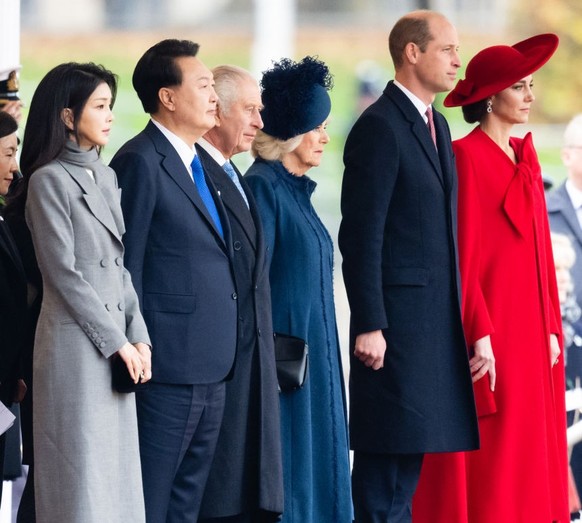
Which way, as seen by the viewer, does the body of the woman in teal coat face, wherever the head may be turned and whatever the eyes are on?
to the viewer's right

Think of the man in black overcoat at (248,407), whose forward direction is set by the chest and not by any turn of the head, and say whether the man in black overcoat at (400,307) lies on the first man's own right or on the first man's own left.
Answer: on the first man's own left

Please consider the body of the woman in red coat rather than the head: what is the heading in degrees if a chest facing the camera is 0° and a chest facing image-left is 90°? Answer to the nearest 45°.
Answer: approximately 315°

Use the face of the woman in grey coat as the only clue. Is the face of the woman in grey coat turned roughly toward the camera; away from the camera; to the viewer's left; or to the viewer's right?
to the viewer's right

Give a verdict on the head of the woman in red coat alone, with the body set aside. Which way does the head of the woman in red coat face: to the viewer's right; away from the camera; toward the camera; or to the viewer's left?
to the viewer's right

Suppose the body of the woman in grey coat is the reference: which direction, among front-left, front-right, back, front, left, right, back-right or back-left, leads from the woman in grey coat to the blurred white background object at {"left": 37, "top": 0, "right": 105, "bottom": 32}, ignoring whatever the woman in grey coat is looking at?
back-left

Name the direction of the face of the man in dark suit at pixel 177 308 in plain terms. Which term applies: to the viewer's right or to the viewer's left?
to the viewer's right

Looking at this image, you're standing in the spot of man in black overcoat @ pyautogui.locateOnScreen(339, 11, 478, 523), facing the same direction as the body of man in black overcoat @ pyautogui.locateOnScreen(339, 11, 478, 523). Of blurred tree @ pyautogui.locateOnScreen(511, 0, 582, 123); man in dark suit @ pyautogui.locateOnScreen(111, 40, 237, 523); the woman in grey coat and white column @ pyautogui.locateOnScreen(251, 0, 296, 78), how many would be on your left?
2
